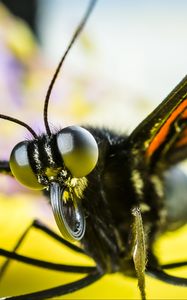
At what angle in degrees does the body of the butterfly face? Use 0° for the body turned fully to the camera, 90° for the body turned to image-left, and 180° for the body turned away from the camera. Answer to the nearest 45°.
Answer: approximately 45°
